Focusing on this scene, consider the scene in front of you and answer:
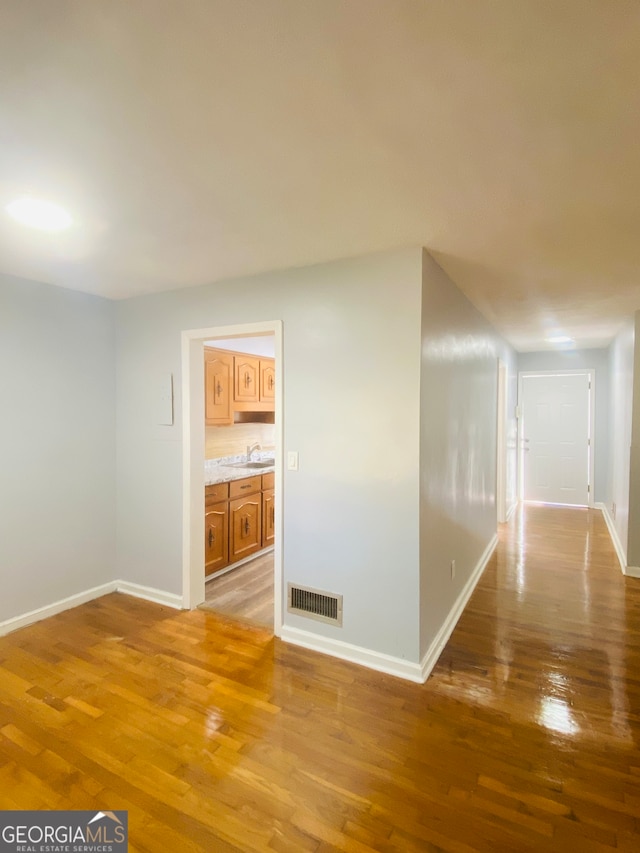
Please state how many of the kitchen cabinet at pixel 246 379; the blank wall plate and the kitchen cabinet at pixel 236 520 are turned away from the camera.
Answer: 0

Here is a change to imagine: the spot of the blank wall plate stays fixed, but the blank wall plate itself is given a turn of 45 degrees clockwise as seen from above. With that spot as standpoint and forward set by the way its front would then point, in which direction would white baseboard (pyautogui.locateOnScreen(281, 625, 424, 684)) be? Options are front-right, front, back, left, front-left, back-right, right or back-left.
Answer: back-left

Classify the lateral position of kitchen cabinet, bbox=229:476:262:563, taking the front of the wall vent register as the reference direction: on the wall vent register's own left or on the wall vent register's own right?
on the wall vent register's own right

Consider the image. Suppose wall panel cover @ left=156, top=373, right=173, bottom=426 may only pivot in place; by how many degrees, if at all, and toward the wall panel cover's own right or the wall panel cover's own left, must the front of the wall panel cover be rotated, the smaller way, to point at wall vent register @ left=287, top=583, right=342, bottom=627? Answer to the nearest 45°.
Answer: approximately 90° to the wall panel cover's own left

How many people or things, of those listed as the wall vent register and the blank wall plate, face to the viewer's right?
0

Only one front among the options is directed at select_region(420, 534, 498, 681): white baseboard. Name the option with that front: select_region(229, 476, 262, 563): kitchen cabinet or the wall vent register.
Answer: the kitchen cabinet

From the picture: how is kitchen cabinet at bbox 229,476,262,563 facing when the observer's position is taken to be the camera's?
facing the viewer and to the right of the viewer

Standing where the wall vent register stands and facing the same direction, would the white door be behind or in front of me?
behind

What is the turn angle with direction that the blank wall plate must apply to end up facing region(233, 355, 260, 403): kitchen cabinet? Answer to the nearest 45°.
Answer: approximately 180°

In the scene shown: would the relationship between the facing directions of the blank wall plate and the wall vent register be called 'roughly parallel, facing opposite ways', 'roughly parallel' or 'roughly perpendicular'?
roughly parallel

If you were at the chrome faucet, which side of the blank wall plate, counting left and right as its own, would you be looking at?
back
